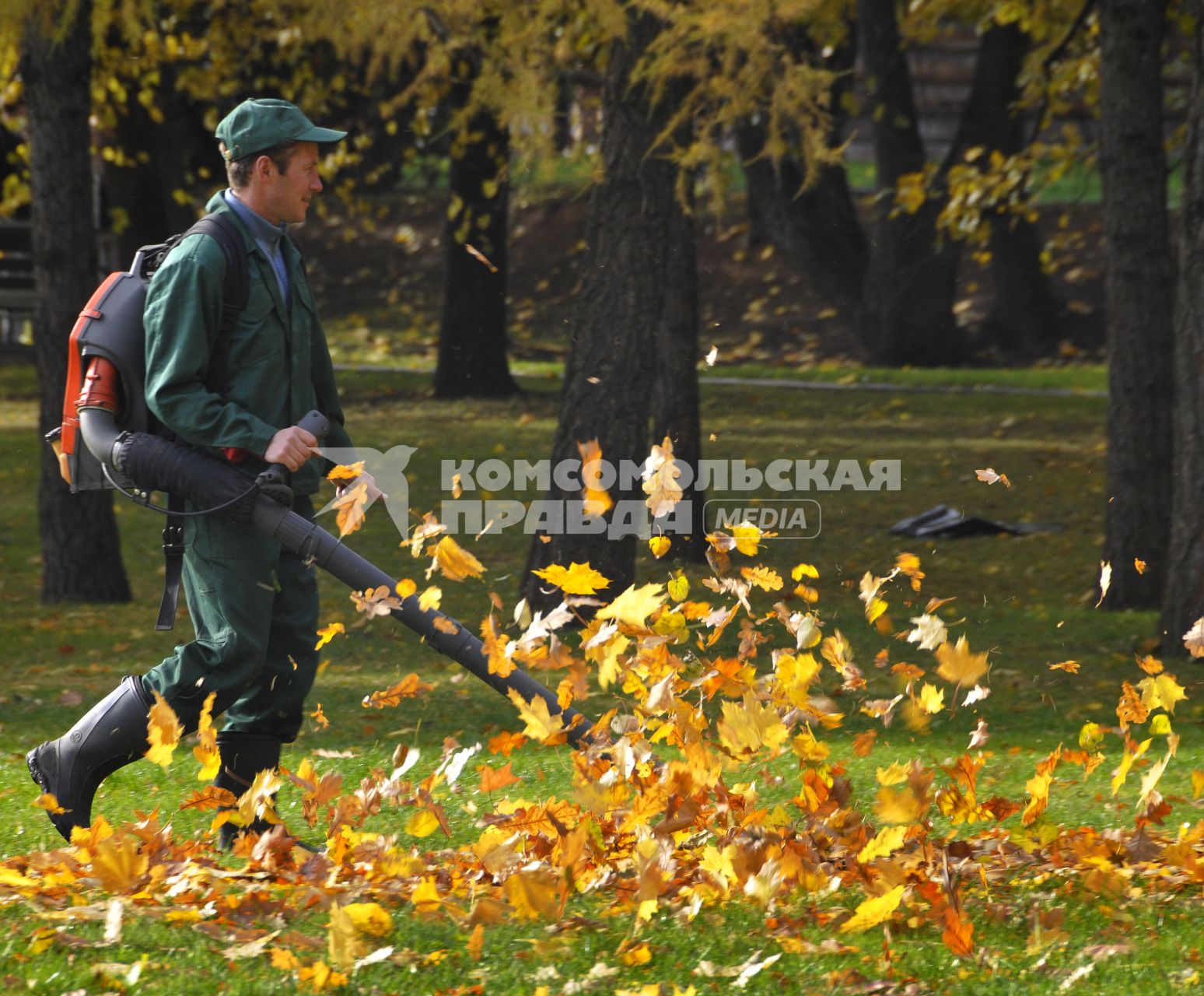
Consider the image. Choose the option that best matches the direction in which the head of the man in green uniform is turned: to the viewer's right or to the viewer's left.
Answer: to the viewer's right

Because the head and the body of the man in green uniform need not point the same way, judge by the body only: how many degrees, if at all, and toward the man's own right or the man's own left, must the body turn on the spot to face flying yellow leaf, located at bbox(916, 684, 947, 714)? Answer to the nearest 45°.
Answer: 0° — they already face it

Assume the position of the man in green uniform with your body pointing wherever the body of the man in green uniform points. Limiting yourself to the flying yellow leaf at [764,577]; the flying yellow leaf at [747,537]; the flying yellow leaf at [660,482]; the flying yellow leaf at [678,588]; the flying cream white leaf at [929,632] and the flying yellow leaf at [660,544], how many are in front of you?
6

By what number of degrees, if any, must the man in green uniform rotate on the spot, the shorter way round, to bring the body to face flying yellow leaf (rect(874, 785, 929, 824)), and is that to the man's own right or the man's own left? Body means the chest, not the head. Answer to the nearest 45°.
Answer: approximately 45° to the man's own right

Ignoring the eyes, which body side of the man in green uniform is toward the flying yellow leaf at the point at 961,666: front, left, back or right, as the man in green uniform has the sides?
front

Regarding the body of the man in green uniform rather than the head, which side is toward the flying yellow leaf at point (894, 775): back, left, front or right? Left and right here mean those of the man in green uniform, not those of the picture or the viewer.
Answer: front

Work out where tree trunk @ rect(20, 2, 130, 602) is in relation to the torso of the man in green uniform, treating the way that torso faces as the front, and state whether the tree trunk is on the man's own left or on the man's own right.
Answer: on the man's own left

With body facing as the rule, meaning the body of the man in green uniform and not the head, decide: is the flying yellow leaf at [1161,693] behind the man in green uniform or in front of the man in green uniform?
in front

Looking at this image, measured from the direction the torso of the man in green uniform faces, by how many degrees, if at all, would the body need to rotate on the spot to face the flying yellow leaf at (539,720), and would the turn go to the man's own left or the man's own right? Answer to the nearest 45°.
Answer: approximately 45° to the man's own right

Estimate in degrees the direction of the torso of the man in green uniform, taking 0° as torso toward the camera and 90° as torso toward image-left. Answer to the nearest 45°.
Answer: approximately 270°

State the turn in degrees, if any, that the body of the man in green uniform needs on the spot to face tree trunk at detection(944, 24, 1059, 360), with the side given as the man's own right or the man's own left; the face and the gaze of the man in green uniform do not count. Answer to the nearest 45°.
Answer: approximately 45° to the man's own left

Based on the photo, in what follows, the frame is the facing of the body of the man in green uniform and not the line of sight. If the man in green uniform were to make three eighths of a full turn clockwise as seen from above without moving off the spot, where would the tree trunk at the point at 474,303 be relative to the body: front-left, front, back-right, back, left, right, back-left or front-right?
back-right

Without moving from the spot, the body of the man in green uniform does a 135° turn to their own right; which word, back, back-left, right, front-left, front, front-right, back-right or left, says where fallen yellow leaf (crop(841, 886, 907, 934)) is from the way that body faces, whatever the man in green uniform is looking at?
left
